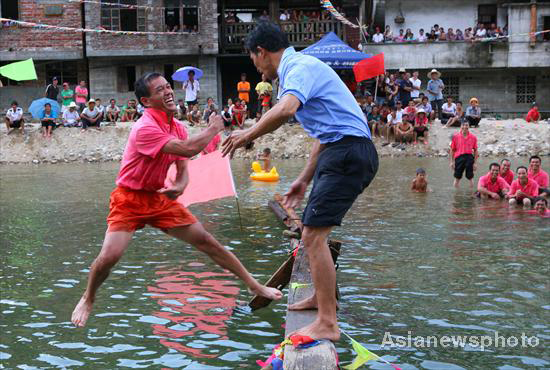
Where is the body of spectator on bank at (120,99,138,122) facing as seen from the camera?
toward the camera

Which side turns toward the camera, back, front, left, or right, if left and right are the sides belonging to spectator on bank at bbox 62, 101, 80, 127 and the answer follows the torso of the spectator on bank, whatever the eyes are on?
front

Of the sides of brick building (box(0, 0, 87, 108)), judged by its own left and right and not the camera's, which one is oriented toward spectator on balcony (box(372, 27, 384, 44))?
left

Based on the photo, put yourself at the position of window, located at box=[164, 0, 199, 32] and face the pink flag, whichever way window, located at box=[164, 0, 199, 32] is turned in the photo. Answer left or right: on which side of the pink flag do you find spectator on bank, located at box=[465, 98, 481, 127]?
left

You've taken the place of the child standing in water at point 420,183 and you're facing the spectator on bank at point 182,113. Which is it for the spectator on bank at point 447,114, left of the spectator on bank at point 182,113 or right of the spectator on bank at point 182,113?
right

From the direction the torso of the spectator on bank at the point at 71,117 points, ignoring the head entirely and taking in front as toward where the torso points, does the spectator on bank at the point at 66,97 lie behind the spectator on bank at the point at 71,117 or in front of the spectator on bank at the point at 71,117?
behind

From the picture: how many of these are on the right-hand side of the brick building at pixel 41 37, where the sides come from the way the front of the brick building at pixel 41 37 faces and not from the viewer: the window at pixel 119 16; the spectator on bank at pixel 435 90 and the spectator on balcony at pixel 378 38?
0

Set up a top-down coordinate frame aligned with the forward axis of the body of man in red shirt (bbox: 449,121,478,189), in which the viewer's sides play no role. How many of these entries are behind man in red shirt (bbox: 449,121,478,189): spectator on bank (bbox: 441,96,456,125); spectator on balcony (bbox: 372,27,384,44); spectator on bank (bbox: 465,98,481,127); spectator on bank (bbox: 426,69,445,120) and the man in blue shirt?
4

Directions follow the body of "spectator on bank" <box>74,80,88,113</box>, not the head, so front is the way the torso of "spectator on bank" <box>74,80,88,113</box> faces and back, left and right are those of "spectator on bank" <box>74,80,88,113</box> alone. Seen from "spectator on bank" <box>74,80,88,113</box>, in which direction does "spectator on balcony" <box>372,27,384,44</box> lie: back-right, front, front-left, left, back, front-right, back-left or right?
left

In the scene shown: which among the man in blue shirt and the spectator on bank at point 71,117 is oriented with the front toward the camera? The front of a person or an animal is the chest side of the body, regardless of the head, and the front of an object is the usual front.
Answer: the spectator on bank

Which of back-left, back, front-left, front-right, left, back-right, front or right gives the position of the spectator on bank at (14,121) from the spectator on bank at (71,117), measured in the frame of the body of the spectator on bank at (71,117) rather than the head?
right

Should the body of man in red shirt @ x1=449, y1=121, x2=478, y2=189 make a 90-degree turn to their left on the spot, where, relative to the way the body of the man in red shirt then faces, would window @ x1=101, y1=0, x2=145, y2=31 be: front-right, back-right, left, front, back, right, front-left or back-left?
back-left

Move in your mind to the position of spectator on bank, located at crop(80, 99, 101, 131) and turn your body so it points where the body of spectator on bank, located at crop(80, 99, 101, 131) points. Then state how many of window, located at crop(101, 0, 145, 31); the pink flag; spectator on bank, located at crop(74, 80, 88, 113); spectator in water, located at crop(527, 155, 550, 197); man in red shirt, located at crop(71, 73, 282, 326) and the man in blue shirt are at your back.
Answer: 2

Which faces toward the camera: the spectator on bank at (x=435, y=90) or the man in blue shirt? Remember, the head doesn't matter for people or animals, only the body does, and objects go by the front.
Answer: the spectator on bank

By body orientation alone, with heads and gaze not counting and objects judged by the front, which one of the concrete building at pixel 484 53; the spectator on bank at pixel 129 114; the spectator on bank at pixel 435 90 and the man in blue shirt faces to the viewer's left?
the man in blue shirt

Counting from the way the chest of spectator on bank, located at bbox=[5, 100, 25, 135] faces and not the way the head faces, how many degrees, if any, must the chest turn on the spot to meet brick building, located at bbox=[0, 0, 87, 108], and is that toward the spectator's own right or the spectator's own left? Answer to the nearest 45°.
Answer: approximately 180°

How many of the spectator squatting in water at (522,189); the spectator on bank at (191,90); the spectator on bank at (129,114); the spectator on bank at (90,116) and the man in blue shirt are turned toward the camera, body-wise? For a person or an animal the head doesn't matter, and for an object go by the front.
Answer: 4

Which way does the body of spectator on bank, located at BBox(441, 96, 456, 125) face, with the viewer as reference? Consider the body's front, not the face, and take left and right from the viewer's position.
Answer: facing the viewer and to the left of the viewer

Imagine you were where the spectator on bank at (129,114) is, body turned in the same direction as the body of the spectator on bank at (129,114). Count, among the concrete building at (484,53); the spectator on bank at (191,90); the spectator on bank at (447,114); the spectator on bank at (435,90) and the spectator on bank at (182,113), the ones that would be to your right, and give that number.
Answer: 0

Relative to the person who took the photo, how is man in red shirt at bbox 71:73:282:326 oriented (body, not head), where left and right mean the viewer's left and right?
facing the viewer and to the right of the viewer

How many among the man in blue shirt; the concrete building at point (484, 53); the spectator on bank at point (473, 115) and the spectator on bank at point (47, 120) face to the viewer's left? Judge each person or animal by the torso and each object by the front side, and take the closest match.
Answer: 1
